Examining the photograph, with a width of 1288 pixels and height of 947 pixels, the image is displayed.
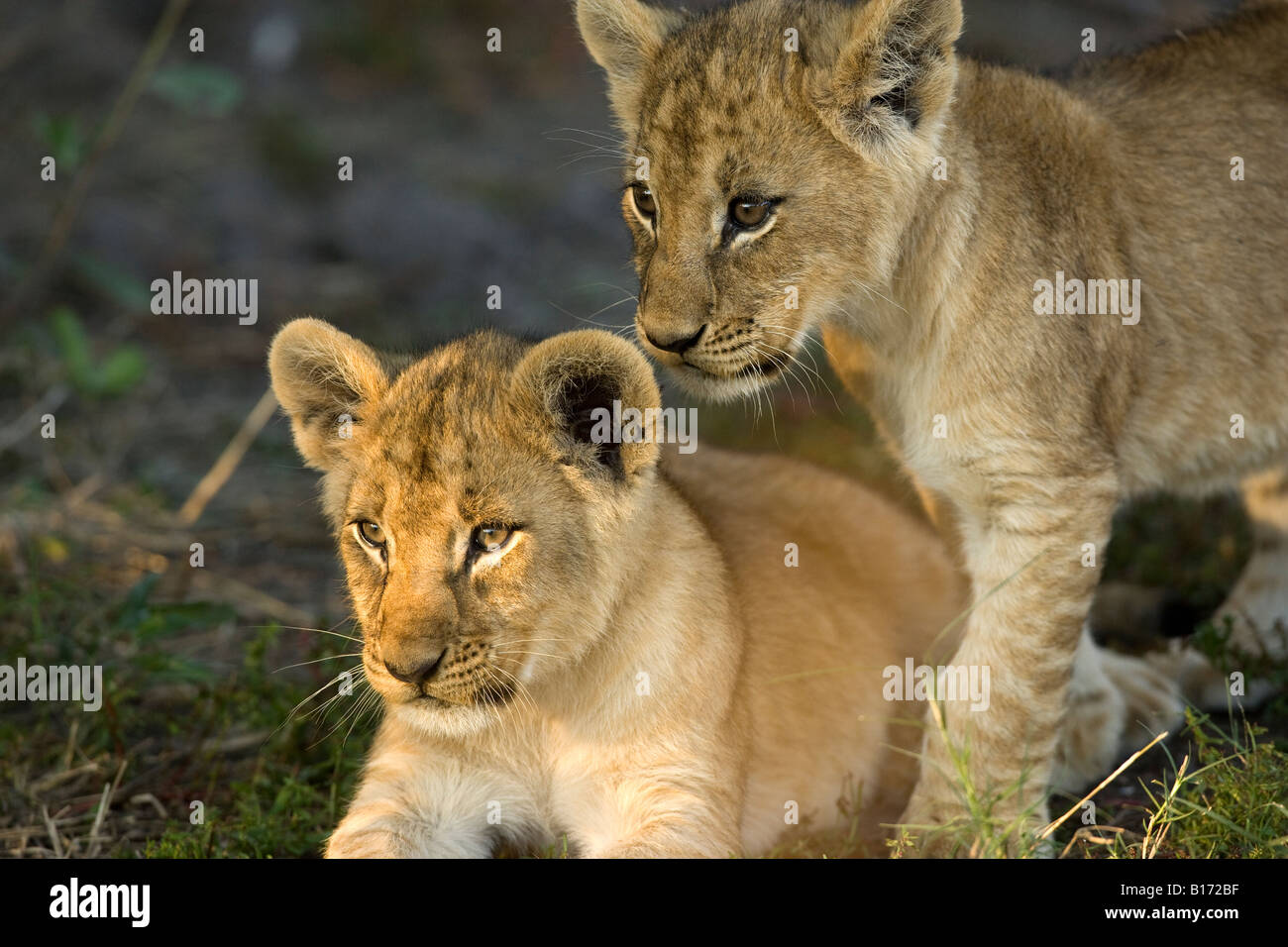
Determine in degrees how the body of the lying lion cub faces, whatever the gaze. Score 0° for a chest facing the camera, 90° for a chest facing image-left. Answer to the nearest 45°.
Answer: approximately 45°

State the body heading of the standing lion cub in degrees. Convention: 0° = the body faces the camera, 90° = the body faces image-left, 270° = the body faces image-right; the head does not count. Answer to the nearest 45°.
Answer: approximately 45°

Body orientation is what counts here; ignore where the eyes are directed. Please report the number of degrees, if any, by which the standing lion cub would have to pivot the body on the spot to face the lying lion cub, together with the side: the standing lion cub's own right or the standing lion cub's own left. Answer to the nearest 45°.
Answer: approximately 45° to the standing lion cub's own right

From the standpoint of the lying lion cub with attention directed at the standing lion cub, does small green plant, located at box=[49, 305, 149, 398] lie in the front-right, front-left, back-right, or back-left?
back-left

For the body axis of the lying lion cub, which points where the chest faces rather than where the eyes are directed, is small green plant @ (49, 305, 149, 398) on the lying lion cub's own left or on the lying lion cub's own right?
on the lying lion cub's own right
